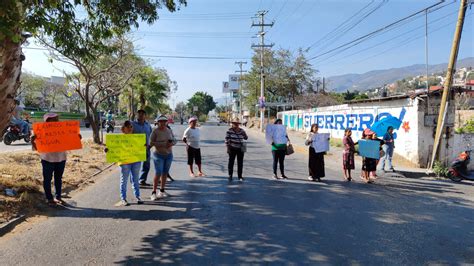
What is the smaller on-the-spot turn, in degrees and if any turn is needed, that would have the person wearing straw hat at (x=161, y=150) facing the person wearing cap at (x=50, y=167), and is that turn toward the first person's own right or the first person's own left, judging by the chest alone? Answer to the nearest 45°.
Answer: approximately 90° to the first person's own right

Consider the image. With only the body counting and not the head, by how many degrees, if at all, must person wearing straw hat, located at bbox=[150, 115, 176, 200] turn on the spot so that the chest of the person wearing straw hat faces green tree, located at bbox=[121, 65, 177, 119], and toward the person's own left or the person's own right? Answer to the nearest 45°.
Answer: approximately 180°

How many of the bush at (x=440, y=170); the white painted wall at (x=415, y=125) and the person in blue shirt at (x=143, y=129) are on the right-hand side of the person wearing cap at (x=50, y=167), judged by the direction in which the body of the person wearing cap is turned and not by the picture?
0

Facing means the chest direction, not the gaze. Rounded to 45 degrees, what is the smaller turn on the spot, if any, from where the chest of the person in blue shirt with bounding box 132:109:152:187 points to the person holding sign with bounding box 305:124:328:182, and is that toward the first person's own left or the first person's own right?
approximately 90° to the first person's own left

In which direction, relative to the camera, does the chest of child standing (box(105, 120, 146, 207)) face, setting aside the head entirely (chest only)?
toward the camera

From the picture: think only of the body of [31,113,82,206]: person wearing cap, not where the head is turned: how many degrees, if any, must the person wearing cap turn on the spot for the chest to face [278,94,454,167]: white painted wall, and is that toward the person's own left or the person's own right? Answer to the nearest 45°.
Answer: approximately 90° to the person's own left

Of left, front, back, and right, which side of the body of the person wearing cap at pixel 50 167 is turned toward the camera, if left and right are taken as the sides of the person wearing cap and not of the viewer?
front

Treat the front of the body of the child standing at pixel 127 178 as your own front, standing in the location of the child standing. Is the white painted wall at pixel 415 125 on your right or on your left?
on your left

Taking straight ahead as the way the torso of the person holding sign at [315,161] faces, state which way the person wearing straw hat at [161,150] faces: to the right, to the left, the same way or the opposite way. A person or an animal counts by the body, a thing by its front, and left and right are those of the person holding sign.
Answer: the same way

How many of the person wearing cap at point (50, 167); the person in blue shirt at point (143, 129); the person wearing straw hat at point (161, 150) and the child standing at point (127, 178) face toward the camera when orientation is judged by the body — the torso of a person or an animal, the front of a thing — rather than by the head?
4

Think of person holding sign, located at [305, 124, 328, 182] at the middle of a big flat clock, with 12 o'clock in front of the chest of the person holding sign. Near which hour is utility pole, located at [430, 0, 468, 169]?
The utility pole is roughly at 9 o'clock from the person holding sign.

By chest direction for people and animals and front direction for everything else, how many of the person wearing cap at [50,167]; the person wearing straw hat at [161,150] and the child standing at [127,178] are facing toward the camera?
3

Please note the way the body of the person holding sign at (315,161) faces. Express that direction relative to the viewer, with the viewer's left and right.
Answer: facing the viewer and to the right of the viewer

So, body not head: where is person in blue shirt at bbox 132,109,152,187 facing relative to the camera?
toward the camera
